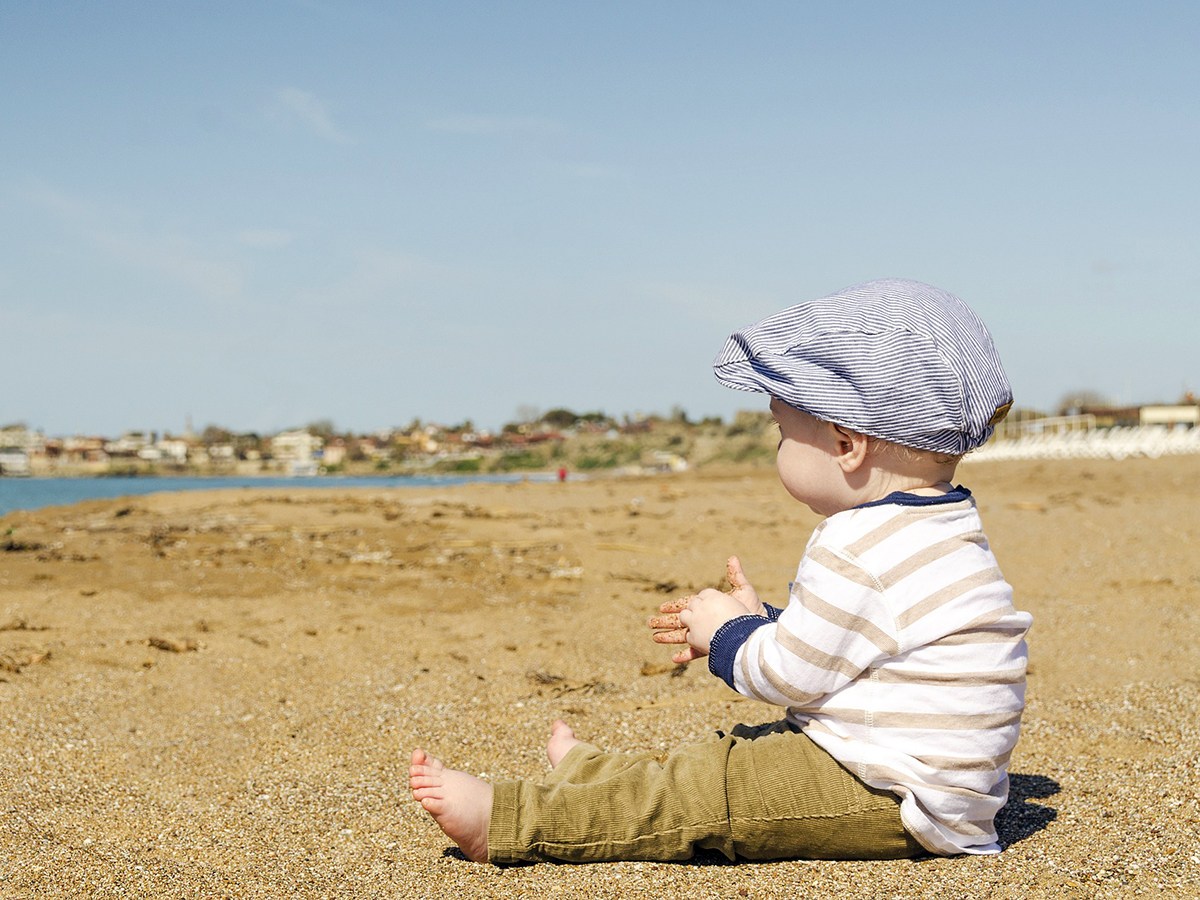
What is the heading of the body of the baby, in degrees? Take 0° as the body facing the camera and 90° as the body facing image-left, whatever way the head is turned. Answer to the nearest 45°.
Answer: approximately 90°

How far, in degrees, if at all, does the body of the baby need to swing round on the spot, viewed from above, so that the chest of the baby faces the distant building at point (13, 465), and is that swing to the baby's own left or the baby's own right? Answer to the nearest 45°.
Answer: approximately 45° to the baby's own right

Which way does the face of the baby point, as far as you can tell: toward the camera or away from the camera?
away from the camera

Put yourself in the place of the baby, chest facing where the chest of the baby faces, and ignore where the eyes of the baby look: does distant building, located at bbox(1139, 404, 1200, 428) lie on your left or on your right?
on your right
